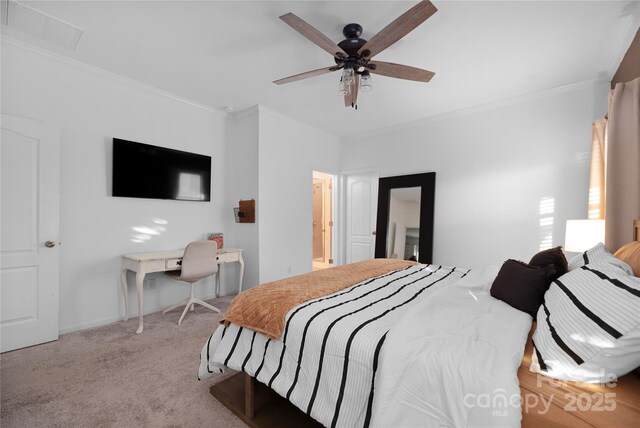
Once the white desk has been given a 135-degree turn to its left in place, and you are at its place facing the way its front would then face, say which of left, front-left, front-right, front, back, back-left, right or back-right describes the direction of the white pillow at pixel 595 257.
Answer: back-right

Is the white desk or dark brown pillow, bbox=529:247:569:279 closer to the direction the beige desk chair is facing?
the white desk

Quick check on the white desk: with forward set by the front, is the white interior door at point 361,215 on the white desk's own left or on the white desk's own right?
on the white desk's own left

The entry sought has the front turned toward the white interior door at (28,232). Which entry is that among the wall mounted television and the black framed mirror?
the black framed mirror

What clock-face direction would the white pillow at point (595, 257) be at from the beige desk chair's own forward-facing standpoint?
The white pillow is roughly at 6 o'clock from the beige desk chair.

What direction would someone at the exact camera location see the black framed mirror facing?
facing the viewer and to the left of the viewer

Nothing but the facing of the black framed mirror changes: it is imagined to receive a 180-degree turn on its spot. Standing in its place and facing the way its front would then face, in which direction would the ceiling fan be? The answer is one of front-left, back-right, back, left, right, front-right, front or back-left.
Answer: back-right

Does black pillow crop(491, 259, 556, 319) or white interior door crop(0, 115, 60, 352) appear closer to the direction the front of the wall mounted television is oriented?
the black pillow

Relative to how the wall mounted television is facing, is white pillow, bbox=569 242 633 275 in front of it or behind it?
in front

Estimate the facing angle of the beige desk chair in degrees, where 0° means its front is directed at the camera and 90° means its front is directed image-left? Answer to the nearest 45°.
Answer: approximately 135°

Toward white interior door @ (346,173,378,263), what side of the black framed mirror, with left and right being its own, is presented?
right

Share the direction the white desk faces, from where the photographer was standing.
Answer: facing the viewer and to the right of the viewer

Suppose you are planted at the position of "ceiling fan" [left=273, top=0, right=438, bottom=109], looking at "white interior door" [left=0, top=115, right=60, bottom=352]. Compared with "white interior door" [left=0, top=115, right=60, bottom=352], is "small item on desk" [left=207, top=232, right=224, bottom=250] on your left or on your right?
right

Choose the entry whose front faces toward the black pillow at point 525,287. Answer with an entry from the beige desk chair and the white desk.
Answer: the white desk

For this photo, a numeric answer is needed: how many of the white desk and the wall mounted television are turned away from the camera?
0

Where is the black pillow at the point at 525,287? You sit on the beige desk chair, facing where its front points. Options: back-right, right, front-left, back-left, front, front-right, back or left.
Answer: back
